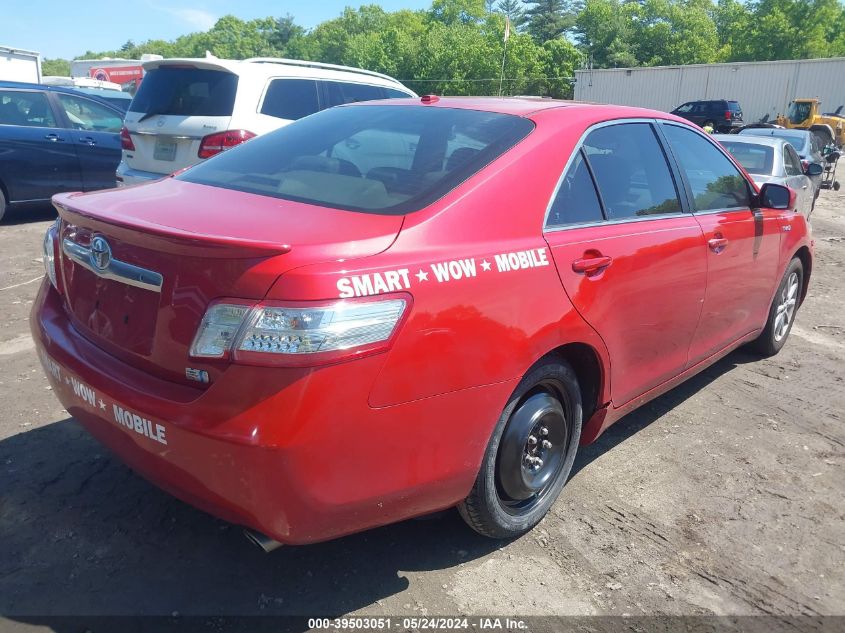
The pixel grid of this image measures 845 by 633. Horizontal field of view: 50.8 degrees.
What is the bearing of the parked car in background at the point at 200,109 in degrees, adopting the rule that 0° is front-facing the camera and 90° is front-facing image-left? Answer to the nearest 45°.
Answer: approximately 225°

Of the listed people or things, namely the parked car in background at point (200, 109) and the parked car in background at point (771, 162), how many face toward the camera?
0

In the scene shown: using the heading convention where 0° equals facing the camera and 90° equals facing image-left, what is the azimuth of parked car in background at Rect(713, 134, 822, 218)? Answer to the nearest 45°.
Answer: approximately 225°

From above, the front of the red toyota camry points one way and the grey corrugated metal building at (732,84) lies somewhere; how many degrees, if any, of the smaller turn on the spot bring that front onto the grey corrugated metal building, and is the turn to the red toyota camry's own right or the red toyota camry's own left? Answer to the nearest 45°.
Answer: approximately 45° to the red toyota camry's own left

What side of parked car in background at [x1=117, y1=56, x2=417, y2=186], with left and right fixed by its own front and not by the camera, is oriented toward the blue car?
left

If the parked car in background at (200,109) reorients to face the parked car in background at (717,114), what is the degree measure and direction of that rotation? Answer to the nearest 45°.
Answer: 0° — it already faces it

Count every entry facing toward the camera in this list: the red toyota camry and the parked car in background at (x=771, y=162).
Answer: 0

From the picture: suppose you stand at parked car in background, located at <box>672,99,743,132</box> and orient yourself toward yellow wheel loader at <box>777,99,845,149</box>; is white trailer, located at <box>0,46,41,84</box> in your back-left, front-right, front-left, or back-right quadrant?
back-right

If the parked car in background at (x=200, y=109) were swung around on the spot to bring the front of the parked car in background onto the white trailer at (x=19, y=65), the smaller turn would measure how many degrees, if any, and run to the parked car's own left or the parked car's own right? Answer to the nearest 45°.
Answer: approximately 45° to the parked car's own left

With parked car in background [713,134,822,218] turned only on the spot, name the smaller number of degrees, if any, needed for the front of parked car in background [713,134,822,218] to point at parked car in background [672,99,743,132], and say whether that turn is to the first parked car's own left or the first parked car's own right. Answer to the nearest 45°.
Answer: approximately 45° to the first parked car's own left
